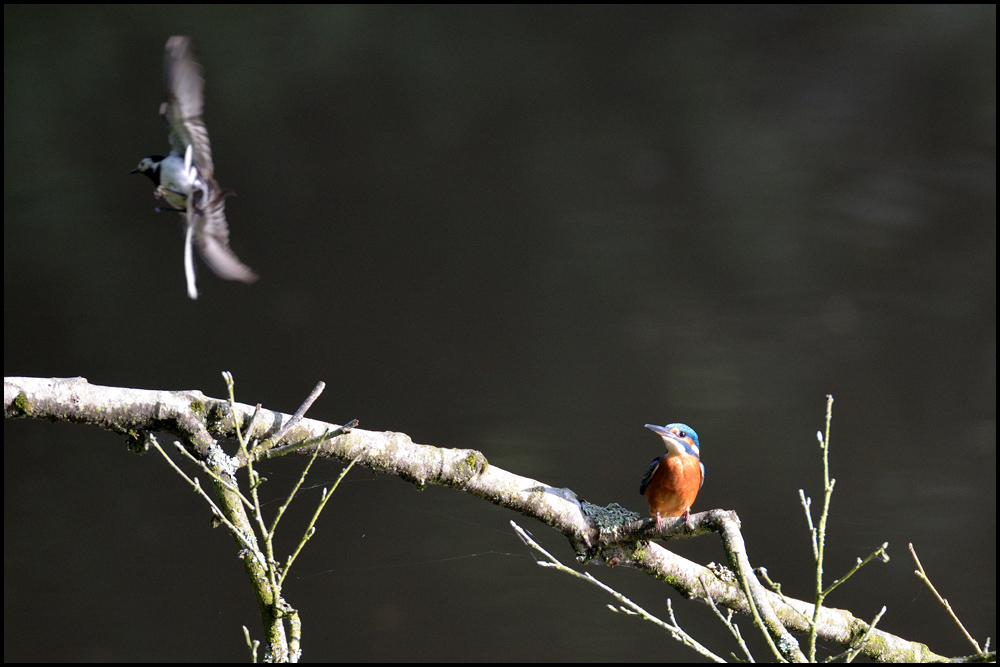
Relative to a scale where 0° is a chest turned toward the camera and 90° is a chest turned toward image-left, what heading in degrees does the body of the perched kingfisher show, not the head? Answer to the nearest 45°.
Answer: approximately 0°
